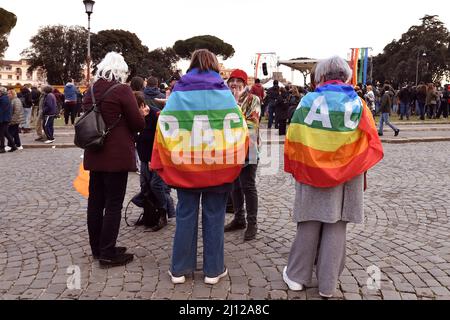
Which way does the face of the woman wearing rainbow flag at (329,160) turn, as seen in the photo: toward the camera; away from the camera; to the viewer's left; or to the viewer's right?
away from the camera

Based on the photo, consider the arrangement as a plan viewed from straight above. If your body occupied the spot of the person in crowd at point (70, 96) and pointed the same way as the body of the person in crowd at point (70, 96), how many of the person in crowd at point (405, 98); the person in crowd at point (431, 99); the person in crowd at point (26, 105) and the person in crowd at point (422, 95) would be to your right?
3

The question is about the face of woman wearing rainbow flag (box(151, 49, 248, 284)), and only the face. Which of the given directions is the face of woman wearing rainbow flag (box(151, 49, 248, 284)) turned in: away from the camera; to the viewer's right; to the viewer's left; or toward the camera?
away from the camera

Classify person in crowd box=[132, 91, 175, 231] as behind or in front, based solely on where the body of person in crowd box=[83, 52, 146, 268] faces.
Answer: in front

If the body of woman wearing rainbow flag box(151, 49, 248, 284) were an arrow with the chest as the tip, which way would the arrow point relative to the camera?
away from the camera

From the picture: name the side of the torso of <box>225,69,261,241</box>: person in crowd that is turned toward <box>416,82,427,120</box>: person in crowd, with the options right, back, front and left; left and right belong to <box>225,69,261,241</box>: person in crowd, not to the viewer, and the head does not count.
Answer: back

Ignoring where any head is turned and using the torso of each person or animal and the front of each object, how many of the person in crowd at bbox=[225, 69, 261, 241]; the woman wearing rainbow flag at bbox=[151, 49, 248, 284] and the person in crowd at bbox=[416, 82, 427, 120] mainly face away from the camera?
2

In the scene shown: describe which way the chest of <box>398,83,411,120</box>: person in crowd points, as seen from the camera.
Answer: away from the camera

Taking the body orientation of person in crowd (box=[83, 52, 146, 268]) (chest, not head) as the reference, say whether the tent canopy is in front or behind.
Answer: in front

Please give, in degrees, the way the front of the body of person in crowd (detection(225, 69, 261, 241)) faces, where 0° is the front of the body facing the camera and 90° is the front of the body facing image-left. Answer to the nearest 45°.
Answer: approximately 45°

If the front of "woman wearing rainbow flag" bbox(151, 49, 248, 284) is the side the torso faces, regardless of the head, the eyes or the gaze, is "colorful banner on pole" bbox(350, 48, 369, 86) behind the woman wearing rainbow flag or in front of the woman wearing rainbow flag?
in front

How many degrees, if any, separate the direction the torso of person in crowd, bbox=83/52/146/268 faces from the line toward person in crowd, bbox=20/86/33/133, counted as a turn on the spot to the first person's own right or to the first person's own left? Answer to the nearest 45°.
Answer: approximately 45° to the first person's own left

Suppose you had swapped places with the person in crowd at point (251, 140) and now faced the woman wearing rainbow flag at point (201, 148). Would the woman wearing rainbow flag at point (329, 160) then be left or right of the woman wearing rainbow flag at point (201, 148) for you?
left
